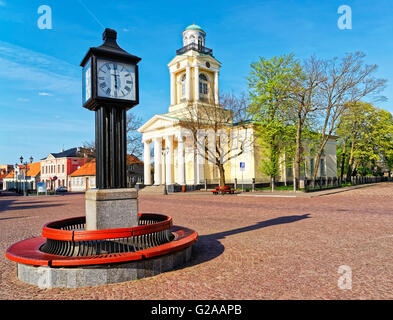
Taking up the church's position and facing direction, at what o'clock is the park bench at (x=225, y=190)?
The park bench is roughly at 10 o'clock from the church.

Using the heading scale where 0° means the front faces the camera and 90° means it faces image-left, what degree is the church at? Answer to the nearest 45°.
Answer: approximately 45°
